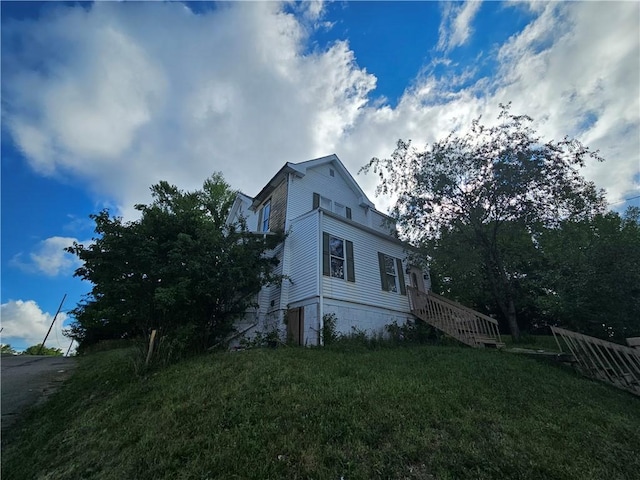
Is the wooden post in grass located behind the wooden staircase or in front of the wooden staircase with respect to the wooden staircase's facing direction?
behind

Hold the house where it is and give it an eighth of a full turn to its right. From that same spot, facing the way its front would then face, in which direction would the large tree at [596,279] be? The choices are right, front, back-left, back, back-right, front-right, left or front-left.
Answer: left

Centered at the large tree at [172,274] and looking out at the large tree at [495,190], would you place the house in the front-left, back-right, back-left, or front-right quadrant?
front-left

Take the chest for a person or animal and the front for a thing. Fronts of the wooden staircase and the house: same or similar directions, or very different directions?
same or similar directions

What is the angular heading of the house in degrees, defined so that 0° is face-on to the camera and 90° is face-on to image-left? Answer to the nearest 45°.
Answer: approximately 315°

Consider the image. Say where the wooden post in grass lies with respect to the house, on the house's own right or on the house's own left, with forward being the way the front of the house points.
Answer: on the house's own right

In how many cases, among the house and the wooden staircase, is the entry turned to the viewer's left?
0

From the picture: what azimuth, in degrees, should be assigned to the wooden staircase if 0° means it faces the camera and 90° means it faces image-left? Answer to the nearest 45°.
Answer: approximately 270°
